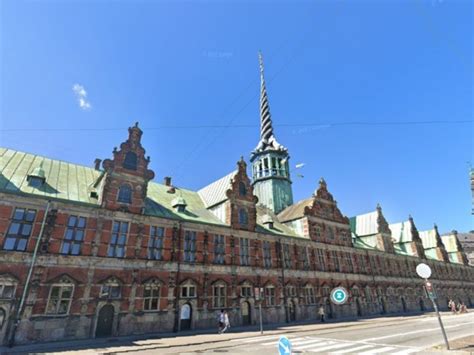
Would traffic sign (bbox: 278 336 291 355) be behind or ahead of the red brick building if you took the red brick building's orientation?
ahead

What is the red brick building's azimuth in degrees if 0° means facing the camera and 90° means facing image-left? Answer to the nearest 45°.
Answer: approximately 315°
